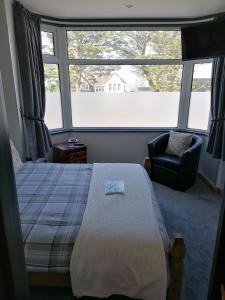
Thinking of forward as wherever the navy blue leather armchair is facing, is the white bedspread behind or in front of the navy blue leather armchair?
in front

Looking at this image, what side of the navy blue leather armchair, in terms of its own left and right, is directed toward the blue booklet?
front

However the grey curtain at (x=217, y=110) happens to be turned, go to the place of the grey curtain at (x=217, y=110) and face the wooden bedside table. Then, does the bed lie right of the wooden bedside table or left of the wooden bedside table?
left

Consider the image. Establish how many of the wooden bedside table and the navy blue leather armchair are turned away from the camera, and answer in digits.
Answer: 0

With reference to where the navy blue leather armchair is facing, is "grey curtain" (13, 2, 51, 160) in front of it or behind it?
in front

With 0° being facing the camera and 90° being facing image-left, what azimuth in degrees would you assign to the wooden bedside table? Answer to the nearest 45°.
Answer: approximately 315°
